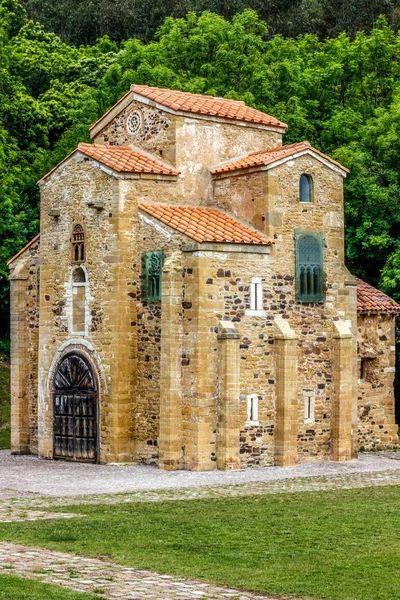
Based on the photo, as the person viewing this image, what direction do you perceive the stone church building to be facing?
facing the viewer and to the left of the viewer
